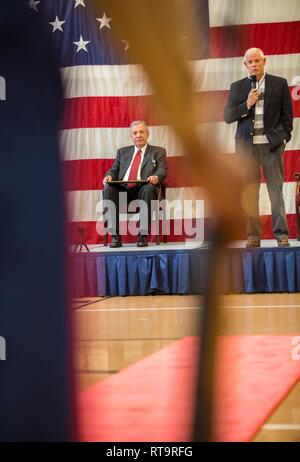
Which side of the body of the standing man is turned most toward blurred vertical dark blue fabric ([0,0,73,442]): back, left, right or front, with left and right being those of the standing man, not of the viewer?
front

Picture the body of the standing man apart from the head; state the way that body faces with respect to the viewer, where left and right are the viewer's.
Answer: facing the viewer

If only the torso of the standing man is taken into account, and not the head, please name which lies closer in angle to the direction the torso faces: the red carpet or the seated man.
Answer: the red carpet

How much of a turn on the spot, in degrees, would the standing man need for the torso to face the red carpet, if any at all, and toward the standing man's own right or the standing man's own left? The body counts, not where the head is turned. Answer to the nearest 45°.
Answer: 0° — they already face it

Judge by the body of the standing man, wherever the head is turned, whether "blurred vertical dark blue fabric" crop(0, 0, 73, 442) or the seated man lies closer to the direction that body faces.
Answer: the blurred vertical dark blue fabric

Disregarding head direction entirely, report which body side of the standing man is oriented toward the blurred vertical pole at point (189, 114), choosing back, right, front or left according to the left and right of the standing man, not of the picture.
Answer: front

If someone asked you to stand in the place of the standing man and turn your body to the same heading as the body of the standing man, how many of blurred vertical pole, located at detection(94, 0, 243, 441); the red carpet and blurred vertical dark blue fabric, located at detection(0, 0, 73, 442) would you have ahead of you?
3

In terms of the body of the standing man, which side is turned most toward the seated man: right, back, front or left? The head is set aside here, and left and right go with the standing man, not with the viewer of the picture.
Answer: right

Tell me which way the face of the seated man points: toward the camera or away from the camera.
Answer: toward the camera

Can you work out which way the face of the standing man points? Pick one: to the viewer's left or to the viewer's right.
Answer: to the viewer's left

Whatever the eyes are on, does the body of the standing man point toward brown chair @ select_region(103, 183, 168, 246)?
no
